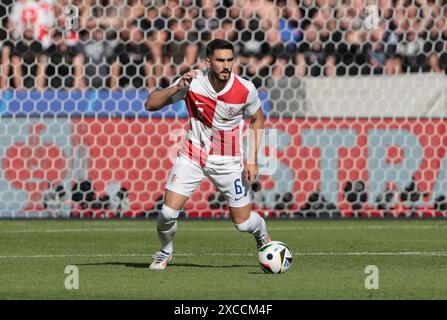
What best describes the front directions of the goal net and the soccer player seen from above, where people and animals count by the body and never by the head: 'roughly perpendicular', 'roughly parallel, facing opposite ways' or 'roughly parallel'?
roughly parallel

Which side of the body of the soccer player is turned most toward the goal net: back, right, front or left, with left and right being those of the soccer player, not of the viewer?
back

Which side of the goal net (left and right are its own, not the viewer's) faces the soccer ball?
front

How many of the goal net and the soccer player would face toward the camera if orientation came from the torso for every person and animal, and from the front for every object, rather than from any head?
2

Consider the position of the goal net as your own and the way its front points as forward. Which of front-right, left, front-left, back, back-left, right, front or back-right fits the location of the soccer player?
front

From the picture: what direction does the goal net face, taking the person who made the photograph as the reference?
facing the viewer

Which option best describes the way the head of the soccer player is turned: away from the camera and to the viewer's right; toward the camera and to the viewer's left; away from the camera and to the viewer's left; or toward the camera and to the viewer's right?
toward the camera and to the viewer's right
